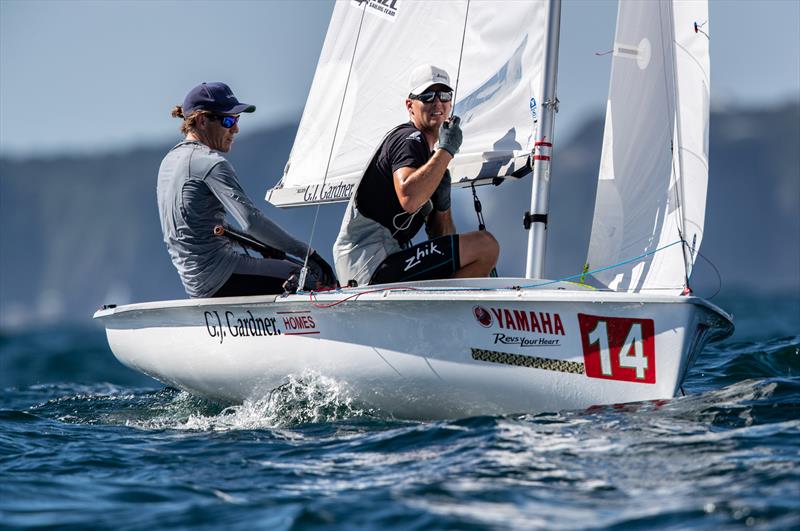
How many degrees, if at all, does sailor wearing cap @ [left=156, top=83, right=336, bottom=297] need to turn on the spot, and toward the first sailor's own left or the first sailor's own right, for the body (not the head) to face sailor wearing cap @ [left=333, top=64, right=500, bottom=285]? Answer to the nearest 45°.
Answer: approximately 45° to the first sailor's own right

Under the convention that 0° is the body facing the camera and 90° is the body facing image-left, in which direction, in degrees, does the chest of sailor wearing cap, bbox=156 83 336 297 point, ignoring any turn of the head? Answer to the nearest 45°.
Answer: approximately 270°
